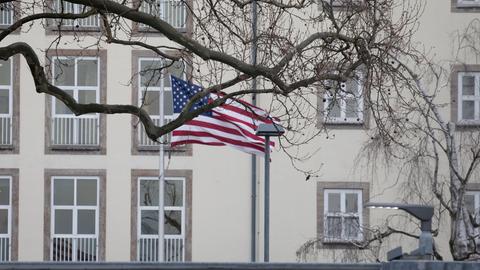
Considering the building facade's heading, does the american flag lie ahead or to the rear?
ahead

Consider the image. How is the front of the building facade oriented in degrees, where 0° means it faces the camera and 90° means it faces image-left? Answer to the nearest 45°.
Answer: approximately 0°
